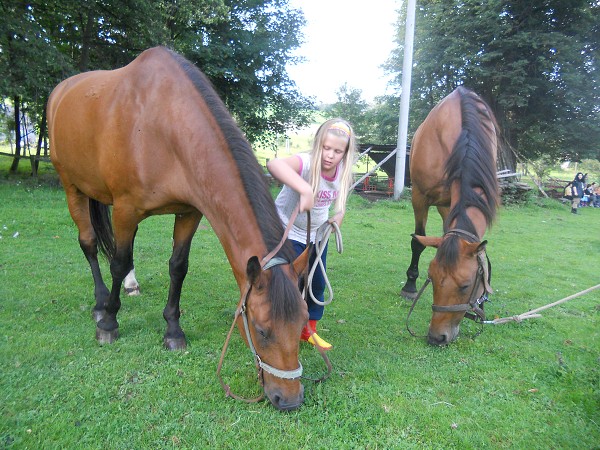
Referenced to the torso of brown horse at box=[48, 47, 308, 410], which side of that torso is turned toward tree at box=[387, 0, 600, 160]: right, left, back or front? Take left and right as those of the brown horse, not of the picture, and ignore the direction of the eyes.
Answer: left

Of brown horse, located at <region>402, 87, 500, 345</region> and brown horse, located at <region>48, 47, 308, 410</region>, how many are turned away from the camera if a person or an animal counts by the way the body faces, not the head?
0

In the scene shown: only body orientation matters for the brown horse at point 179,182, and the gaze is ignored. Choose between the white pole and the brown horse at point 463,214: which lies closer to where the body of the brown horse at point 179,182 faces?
the brown horse

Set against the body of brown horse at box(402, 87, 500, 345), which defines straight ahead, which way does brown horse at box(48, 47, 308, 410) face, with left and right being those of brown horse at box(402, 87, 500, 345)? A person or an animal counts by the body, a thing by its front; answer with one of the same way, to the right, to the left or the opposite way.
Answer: to the left

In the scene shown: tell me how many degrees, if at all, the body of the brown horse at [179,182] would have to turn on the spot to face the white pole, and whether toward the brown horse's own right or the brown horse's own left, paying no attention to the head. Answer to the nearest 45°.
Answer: approximately 90° to the brown horse's own left

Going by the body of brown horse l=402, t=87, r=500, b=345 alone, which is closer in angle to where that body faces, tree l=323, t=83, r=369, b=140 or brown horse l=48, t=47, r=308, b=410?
the brown horse
